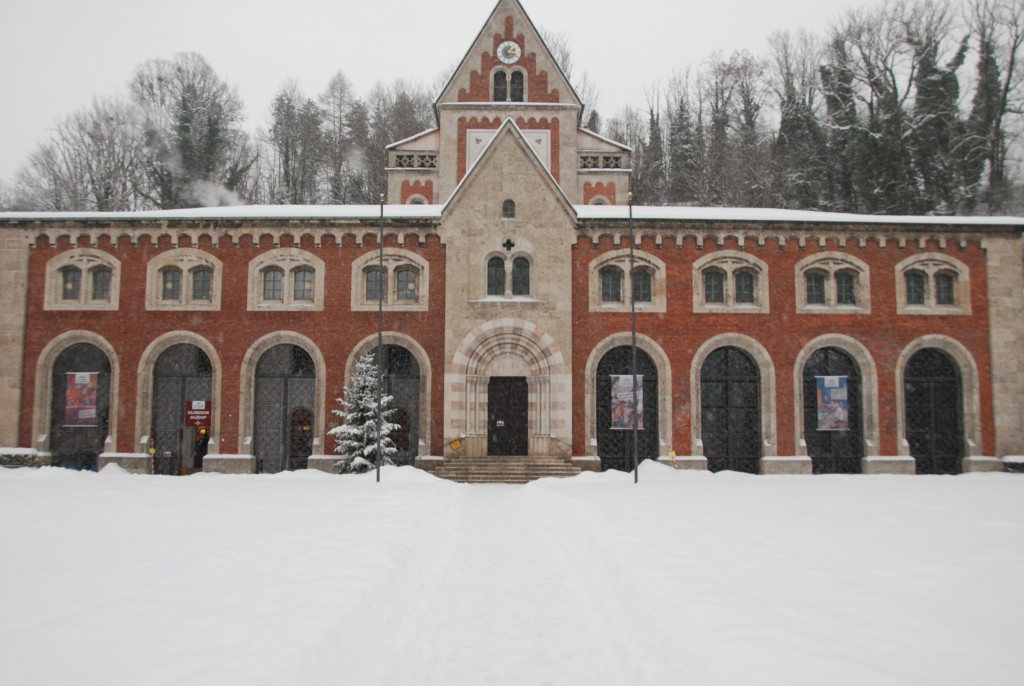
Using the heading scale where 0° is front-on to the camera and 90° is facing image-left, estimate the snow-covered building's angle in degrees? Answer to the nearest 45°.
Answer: approximately 0°

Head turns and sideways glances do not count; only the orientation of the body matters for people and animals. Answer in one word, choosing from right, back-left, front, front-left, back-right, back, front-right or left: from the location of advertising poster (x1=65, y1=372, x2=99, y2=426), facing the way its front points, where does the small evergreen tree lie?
front-left
